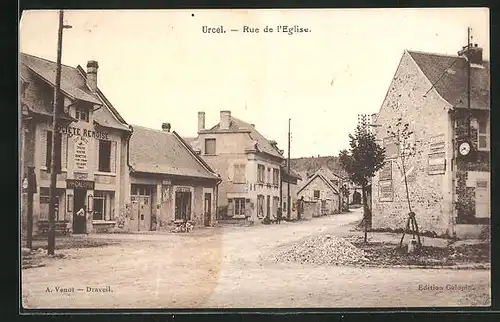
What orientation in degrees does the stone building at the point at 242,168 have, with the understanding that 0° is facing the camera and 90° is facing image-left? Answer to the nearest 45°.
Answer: approximately 315°
